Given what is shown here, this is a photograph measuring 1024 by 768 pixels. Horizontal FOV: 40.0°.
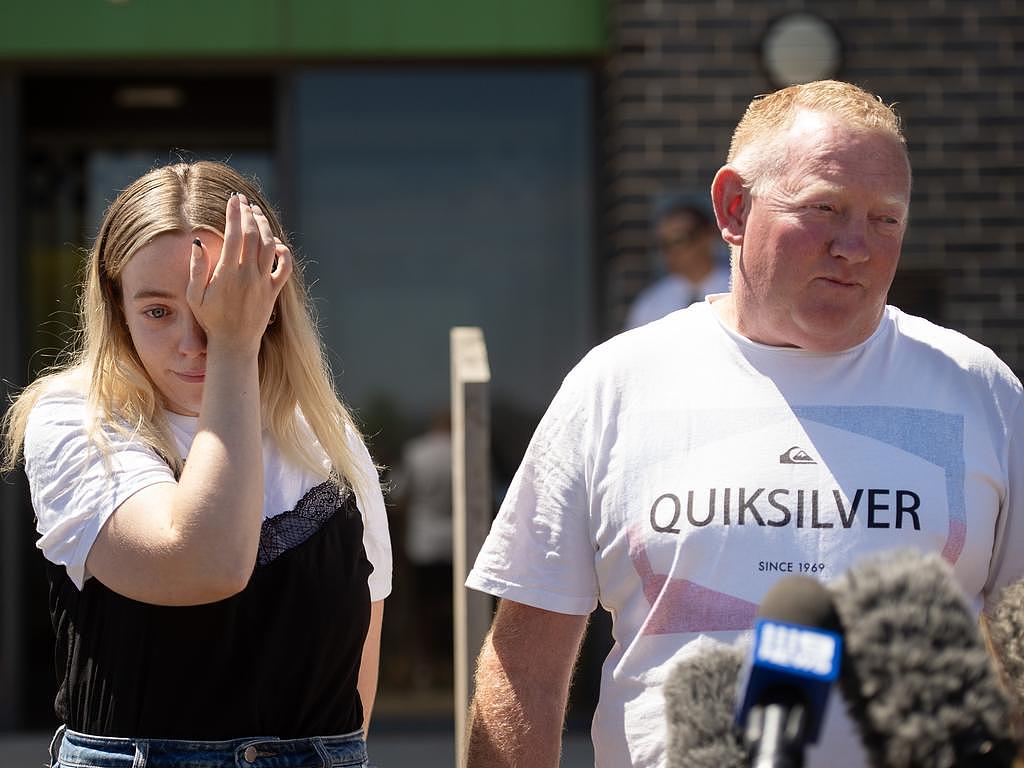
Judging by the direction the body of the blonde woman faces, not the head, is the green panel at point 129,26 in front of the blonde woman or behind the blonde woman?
behind

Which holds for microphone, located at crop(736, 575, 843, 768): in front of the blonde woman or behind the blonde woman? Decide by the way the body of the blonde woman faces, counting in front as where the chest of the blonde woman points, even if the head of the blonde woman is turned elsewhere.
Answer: in front

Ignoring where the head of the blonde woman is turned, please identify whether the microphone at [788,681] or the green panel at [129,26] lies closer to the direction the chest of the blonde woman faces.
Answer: the microphone

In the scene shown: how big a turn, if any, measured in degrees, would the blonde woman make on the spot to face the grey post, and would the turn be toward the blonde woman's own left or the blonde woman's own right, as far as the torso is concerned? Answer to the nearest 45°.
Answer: approximately 135° to the blonde woman's own left

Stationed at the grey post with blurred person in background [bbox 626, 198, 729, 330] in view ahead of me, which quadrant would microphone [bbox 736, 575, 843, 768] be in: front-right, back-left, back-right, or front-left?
back-right

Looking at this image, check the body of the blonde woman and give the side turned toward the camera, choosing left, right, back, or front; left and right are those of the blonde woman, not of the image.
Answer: front

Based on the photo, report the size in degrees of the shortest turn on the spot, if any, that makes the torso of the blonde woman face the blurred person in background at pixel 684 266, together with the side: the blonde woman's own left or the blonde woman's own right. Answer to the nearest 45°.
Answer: approximately 135° to the blonde woman's own left

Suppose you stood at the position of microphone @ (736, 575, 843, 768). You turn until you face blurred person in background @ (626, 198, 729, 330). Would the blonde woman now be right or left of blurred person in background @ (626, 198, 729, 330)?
left
